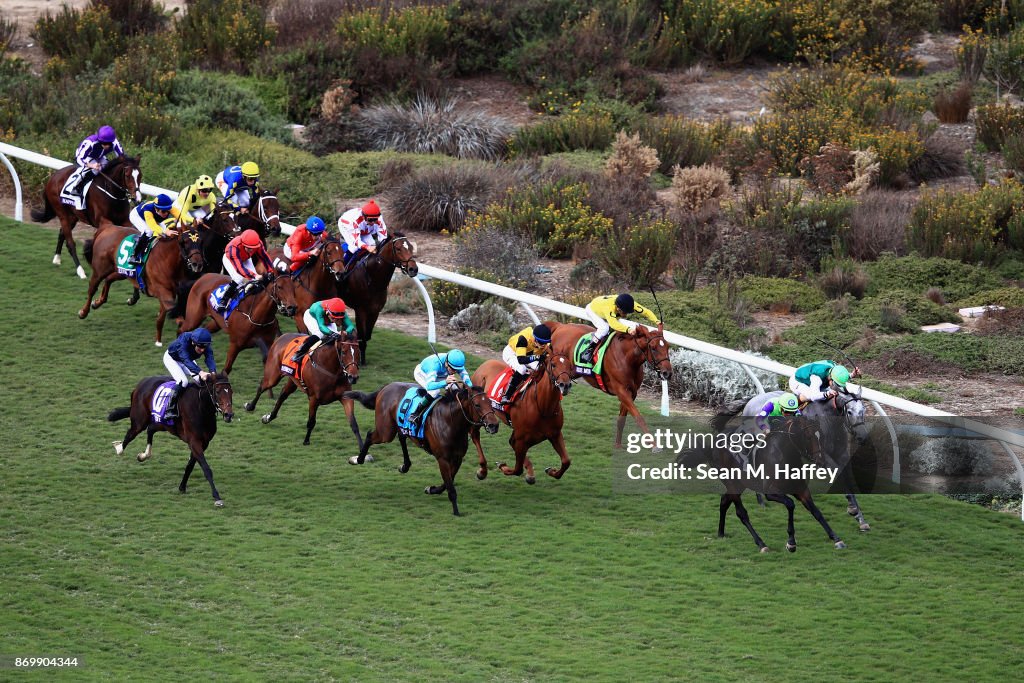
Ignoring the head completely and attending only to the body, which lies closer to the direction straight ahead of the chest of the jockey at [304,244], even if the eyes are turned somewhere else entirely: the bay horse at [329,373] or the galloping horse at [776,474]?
the galloping horse

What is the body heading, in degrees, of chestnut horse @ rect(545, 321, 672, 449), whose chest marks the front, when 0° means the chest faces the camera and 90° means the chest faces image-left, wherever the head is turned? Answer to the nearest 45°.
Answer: approximately 315°

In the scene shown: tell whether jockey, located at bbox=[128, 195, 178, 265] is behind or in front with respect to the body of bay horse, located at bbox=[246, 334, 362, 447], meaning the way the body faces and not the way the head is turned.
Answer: behind

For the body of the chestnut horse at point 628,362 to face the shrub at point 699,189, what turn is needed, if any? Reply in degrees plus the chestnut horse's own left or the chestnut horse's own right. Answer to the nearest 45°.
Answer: approximately 135° to the chestnut horse's own left

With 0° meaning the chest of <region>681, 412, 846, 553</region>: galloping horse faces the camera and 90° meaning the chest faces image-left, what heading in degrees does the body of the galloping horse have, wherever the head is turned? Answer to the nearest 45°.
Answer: approximately 270°

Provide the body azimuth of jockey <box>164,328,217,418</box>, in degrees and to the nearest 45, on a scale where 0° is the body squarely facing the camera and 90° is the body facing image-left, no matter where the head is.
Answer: approximately 315°

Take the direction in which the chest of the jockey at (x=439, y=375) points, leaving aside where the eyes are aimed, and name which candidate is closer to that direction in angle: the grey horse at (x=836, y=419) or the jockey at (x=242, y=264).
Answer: the grey horse

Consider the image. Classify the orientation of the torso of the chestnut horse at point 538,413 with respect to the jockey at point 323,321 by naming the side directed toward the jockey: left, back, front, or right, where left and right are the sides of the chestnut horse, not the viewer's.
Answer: back

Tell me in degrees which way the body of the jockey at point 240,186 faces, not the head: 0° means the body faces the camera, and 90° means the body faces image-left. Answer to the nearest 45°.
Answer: approximately 315°

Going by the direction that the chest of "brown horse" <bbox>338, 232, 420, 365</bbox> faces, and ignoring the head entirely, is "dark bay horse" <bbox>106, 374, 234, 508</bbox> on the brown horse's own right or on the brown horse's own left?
on the brown horse's own right

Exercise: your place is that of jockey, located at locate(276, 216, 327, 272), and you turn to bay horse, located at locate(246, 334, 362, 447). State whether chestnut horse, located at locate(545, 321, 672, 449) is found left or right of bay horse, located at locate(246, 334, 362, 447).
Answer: left

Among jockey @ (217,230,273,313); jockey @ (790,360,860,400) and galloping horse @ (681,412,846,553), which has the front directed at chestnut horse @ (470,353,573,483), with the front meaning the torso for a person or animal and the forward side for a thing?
jockey @ (217,230,273,313)

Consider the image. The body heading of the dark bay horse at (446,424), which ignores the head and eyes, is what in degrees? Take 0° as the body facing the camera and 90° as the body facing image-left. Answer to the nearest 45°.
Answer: approximately 315°
